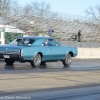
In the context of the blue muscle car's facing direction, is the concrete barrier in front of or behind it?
in front

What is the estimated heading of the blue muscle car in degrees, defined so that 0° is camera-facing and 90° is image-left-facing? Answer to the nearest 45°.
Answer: approximately 225°

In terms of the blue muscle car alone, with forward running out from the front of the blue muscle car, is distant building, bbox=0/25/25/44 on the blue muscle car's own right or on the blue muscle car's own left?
on the blue muscle car's own left
